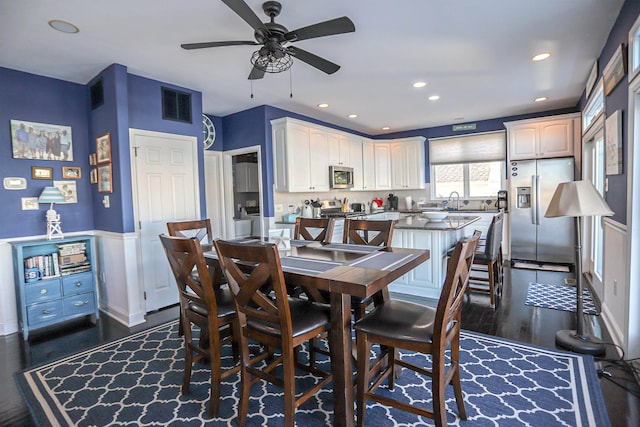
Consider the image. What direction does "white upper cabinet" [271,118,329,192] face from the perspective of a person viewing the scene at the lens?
facing the viewer and to the right of the viewer

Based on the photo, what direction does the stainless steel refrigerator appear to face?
toward the camera

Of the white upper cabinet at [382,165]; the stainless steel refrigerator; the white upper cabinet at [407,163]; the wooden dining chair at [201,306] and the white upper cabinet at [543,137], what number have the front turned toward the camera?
4

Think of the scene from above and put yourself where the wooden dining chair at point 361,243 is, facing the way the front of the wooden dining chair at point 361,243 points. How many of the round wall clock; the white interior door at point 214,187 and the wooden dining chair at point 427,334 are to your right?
2

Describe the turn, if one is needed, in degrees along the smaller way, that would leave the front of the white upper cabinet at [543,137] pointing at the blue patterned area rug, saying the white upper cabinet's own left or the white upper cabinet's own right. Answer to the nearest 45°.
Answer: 0° — it already faces it

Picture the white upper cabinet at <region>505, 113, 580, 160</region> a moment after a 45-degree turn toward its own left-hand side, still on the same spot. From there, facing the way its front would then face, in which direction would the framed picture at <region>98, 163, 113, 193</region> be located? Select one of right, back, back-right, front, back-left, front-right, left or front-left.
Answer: right

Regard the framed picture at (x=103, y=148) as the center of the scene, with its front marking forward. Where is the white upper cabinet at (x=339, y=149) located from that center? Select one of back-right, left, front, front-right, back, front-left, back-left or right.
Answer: back-left

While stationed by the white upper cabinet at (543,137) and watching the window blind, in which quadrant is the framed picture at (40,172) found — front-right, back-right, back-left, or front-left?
front-left

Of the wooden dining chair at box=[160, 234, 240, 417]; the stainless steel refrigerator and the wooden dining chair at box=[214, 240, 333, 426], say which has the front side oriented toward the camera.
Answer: the stainless steel refrigerator

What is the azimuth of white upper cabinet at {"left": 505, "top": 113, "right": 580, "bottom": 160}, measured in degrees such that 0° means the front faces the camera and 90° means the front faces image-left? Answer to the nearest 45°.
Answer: approximately 0°

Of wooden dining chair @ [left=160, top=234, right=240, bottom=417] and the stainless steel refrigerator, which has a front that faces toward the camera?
the stainless steel refrigerator

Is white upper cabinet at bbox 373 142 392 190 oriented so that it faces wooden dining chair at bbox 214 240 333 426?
yes

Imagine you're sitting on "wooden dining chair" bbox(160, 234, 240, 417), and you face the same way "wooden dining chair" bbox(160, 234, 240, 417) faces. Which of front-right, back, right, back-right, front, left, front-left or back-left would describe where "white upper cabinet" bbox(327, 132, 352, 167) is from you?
front

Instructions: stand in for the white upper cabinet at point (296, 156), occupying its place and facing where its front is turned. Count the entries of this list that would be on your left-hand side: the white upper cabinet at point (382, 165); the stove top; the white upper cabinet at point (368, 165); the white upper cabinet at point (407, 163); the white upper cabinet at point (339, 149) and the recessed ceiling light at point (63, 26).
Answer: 5
